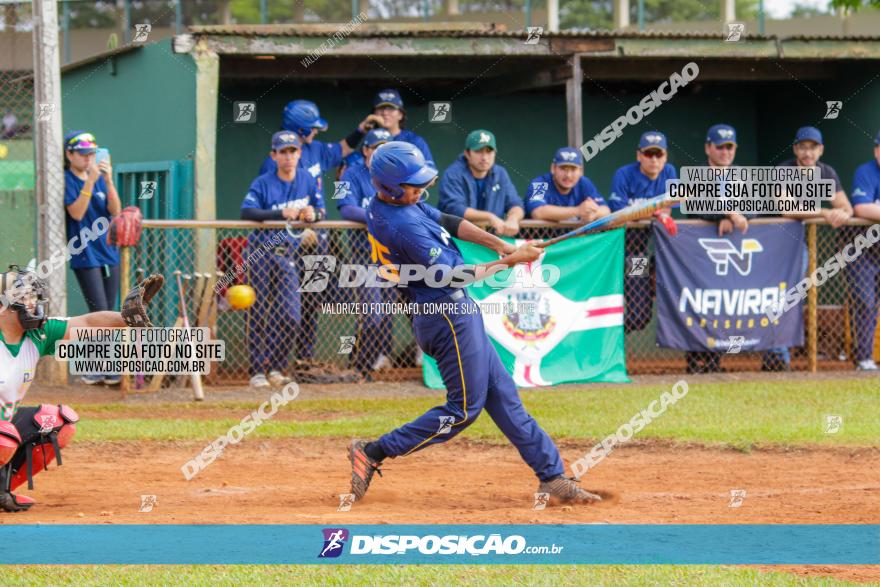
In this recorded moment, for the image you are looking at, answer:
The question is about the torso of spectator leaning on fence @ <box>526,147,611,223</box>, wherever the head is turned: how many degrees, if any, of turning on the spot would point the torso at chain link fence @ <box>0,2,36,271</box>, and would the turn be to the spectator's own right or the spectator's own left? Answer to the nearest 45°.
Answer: approximately 90° to the spectator's own right

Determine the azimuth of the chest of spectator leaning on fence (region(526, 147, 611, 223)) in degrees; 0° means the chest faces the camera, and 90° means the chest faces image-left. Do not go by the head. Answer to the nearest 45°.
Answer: approximately 0°

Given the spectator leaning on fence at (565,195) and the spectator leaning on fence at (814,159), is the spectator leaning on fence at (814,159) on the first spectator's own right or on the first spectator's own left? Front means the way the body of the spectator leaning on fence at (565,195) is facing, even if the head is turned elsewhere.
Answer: on the first spectator's own left

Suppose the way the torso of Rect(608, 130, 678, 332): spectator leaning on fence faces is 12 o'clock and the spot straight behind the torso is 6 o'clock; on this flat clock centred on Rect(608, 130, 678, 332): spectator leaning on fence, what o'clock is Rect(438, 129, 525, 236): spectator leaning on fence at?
Rect(438, 129, 525, 236): spectator leaning on fence is roughly at 2 o'clock from Rect(608, 130, 678, 332): spectator leaning on fence.

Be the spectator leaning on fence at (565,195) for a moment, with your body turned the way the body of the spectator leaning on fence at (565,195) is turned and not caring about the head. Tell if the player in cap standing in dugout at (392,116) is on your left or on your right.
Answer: on your right
